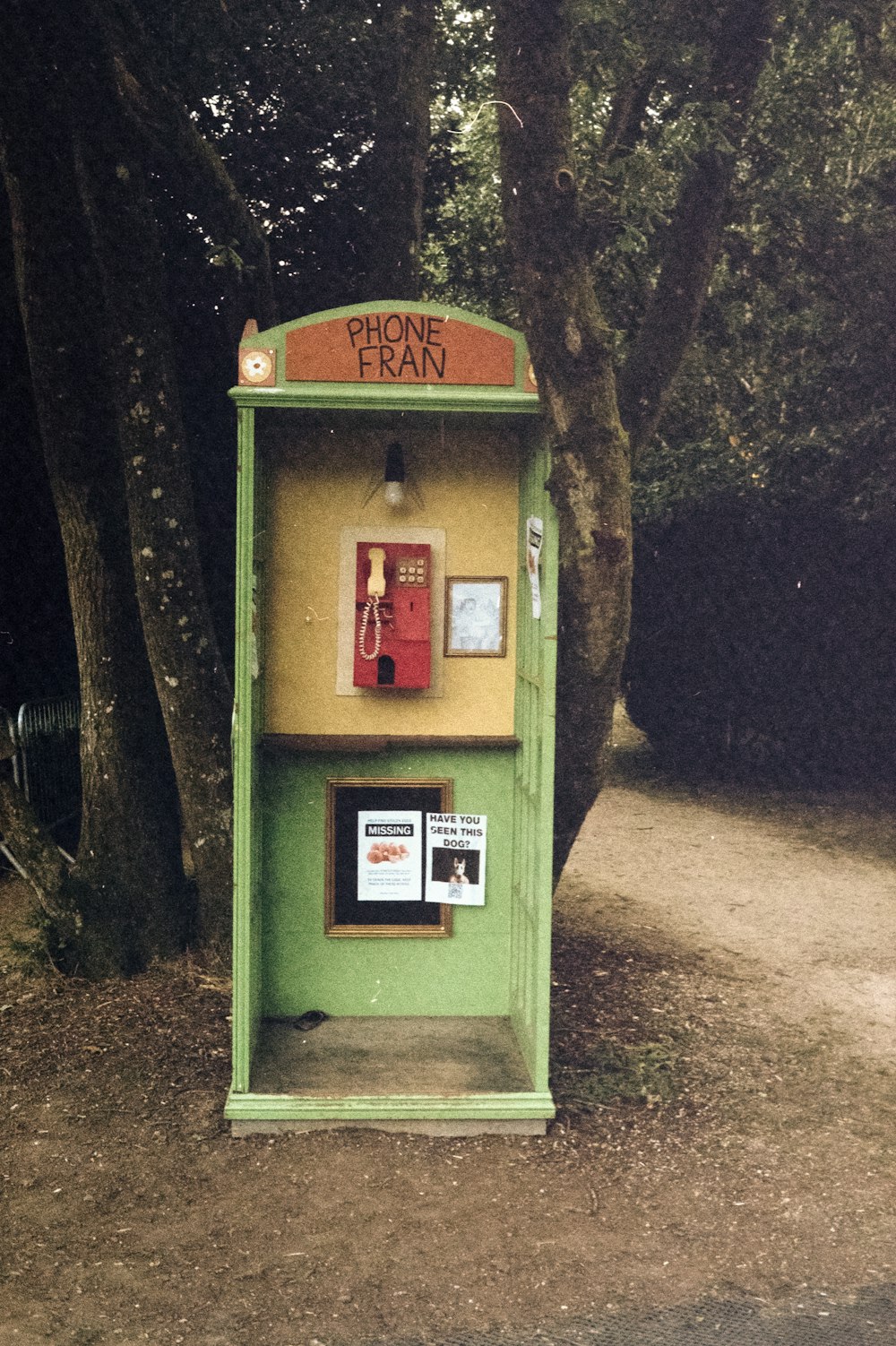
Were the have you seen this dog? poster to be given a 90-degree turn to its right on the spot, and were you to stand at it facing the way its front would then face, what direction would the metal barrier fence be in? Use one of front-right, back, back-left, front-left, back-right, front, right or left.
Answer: front-right

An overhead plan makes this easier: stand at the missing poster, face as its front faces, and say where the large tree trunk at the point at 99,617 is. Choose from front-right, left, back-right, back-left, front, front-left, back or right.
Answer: back-right

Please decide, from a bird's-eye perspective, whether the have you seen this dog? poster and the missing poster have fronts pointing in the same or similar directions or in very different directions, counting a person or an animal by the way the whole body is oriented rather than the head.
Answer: same or similar directions

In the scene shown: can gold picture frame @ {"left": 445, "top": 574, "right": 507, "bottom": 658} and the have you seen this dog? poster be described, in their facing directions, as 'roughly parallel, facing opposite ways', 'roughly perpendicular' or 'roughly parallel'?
roughly parallel

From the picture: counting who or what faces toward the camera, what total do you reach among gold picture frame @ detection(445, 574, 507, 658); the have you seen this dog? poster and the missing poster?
3

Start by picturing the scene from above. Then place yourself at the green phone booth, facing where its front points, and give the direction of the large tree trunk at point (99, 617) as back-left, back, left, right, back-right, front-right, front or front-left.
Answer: back-right

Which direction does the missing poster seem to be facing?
toward the camera

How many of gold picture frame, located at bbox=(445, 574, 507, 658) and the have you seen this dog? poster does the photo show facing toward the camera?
2
